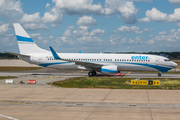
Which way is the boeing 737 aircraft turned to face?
to the viewer's right
